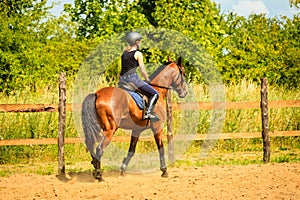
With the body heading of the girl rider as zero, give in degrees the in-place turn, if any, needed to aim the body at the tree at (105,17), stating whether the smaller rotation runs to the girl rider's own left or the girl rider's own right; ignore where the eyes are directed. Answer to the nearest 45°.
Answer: approximately 45° to the girl rider's own left

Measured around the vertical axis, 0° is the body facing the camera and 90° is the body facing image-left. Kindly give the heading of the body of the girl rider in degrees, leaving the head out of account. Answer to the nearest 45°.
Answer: approximately 225°

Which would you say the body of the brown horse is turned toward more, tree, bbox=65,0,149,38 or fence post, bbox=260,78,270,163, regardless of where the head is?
the fence post

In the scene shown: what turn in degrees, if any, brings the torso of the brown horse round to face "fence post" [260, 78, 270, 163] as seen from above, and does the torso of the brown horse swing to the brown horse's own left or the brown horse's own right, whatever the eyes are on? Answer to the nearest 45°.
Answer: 0° — it already faces it

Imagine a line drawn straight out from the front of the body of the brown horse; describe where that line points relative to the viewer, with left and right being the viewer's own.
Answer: facing away from the viewer and to the right of the viewer
